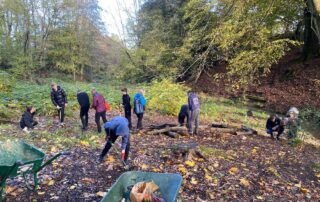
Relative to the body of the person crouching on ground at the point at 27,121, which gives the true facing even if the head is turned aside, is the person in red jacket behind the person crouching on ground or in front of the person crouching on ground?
in front

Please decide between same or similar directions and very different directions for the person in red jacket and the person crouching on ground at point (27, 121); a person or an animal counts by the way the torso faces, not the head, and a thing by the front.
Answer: very different directions

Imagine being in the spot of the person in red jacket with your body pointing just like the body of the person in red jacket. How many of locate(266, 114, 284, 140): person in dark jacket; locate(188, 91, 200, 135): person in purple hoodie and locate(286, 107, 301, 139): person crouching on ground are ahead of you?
0

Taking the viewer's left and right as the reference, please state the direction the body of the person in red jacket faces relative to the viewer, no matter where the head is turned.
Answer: facing to the left of the viewer

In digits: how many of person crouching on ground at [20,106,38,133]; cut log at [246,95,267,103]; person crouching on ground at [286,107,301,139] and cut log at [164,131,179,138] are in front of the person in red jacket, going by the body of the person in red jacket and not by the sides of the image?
1

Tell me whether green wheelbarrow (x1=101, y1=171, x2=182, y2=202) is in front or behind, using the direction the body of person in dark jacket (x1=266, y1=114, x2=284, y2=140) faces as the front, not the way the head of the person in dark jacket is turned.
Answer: in front

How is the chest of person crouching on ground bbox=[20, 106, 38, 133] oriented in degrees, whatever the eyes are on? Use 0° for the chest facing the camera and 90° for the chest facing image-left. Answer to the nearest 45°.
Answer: approximately 270°

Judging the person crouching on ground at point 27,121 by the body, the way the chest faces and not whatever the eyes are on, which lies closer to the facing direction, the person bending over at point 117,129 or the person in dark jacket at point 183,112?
the person in dark jacket

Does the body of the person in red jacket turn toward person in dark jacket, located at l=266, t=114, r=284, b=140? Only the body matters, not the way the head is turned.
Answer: no

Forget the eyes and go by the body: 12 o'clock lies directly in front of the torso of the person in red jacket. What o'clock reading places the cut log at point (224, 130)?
The cut log is roughly at 6 o'clock from the person in red jacket.

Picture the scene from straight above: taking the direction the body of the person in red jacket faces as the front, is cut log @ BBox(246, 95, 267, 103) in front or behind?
behind
